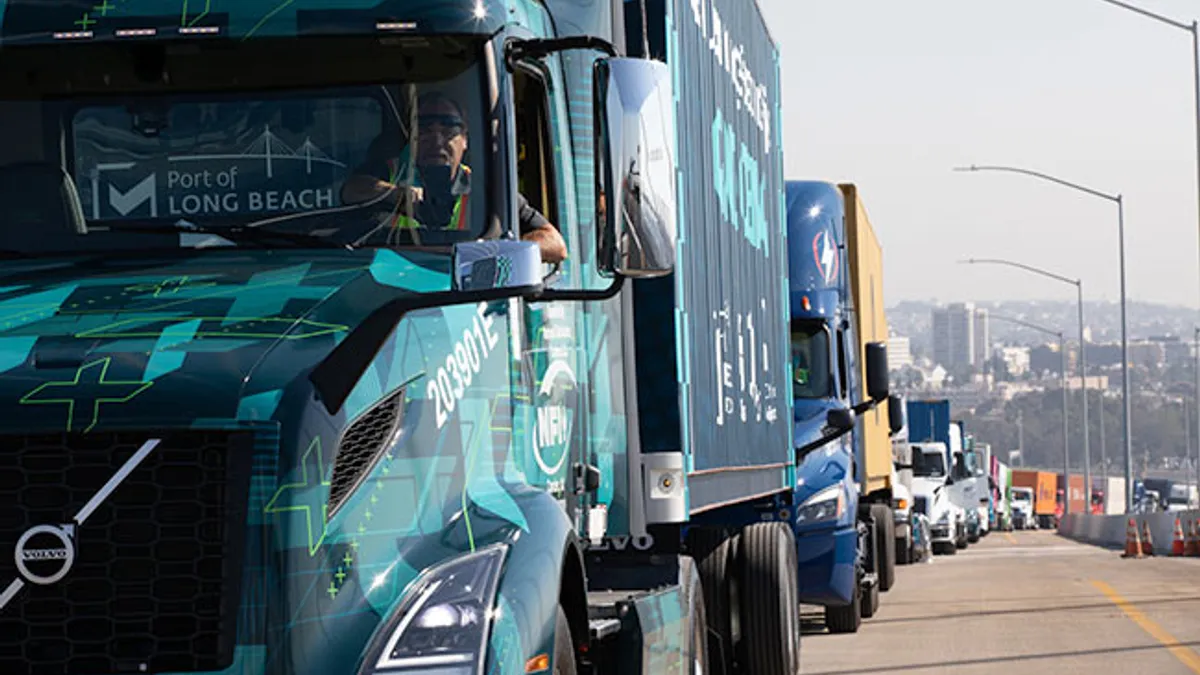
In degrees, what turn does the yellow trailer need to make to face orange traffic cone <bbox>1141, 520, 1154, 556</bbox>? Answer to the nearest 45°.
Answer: approximately 180°

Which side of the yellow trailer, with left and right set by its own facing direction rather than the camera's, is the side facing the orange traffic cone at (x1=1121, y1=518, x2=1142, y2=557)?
back

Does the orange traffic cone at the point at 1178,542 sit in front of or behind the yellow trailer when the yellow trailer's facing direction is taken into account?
behind

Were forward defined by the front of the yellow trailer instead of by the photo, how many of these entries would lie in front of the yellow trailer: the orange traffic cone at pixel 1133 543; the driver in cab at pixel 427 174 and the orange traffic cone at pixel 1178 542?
1

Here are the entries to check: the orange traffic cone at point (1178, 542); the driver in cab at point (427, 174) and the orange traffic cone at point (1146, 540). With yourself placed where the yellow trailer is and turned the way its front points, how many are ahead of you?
1

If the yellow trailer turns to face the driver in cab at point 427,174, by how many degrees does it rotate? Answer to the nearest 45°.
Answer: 0° — it already faces them

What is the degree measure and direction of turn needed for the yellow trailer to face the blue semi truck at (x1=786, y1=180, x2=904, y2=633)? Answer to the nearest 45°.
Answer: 0° — it already faces it

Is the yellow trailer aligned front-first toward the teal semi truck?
yes

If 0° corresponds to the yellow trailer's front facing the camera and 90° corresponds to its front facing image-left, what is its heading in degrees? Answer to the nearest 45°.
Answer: approximately 0°

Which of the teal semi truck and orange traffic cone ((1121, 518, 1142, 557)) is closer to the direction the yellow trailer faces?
the teal semi truck
